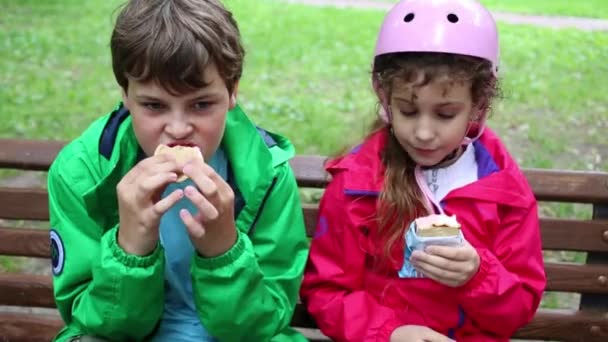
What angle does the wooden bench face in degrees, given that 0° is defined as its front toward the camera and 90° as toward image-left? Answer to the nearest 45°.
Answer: approximately 0°

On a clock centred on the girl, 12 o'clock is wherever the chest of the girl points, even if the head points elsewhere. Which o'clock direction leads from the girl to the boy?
The boy is roughly at 2 o'clock from the girl.

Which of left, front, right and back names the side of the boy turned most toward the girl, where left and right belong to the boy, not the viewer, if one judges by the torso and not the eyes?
left
